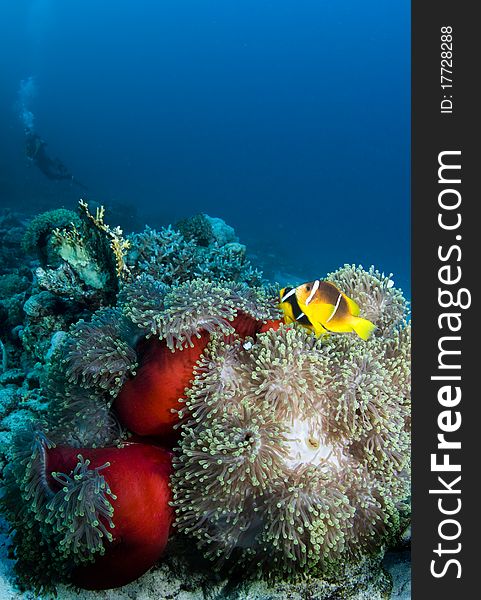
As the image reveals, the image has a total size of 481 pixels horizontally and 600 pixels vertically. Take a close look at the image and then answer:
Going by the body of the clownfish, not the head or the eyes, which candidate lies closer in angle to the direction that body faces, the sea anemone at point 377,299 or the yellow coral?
the yellow coral

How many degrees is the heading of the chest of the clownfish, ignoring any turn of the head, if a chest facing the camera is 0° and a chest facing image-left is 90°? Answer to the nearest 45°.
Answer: approximately 90°

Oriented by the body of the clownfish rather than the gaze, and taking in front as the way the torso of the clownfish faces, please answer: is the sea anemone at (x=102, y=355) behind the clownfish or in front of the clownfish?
in front

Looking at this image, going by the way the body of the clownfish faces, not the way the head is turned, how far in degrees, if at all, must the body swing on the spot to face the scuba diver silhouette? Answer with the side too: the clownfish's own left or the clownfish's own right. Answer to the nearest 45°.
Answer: approximately 45° to the clownfish's own right

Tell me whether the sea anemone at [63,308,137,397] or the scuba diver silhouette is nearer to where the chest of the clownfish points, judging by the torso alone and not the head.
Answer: the sea anemone
